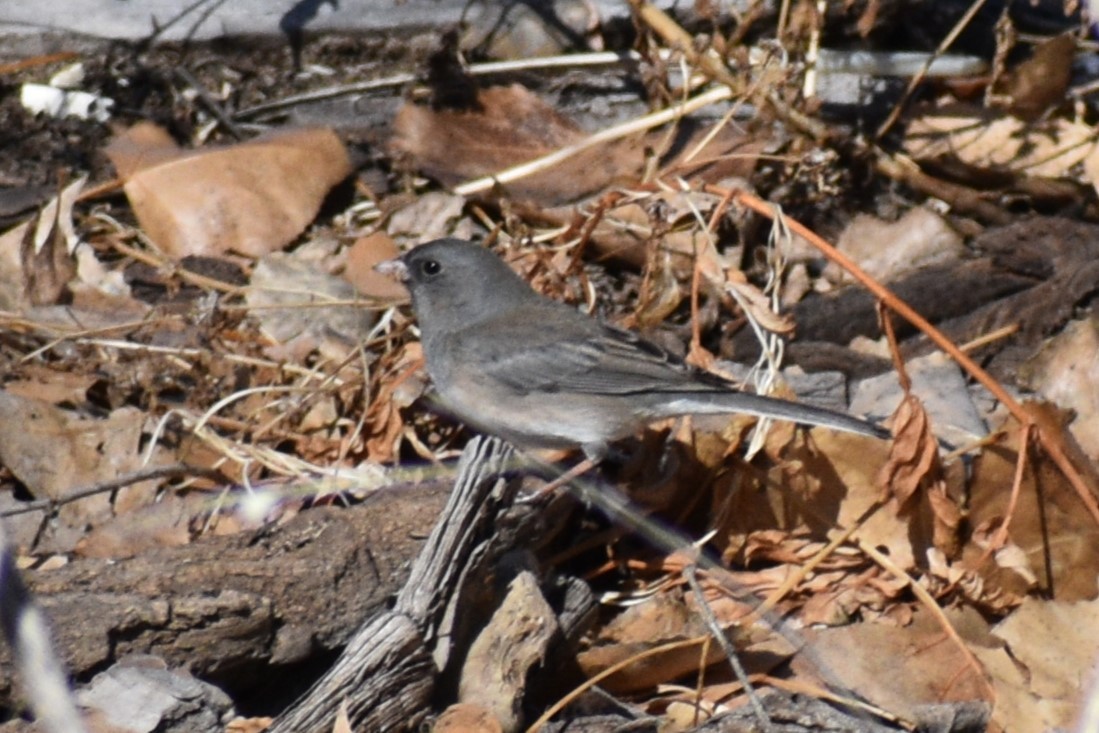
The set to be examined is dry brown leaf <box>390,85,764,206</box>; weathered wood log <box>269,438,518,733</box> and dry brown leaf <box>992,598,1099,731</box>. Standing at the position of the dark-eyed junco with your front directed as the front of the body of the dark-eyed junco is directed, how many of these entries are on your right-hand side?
1

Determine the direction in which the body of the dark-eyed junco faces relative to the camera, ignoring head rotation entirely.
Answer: to the viewer's left

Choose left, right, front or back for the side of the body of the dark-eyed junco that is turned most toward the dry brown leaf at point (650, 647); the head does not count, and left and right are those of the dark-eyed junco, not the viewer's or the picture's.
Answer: left

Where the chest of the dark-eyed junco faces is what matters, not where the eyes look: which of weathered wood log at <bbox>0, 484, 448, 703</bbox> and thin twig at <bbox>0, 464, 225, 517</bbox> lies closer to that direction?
the thin twig

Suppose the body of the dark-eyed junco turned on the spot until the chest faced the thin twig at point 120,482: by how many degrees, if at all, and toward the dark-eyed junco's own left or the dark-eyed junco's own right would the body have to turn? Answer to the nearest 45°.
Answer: approximately 45° to the dark-eyed junco's own left

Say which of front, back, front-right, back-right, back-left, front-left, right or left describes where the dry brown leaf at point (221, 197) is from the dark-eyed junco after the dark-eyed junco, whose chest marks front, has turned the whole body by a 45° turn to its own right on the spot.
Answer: front

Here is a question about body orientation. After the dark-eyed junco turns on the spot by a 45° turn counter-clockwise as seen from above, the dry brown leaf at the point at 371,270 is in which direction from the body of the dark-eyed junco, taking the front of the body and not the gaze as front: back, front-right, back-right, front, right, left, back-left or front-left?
right

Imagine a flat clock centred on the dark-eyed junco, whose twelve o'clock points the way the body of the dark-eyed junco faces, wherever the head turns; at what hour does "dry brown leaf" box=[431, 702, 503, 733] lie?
The dry brown leaf is roughly at 9 o'clock from the dark-eyed junco.

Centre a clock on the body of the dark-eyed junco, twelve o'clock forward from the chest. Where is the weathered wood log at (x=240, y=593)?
The weathered wood log is roughly at 10 o'clock from the dark-eyed junco.

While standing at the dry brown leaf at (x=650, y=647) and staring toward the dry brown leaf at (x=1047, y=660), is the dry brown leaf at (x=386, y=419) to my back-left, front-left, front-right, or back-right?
back-left

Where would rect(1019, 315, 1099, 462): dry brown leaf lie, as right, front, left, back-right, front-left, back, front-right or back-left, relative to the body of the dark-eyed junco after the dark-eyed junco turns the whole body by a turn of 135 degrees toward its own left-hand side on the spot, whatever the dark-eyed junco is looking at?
front-left

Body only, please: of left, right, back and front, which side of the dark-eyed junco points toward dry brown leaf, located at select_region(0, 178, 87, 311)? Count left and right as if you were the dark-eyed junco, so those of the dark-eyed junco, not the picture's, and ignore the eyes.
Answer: front

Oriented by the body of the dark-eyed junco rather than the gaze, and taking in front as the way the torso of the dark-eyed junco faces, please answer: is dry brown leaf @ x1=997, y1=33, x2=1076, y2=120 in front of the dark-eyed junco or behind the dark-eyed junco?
behind

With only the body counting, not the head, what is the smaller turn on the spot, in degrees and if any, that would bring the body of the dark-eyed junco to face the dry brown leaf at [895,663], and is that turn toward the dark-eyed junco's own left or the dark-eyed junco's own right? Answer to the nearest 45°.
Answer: approximately 135° to the dark-eyed junco's own left

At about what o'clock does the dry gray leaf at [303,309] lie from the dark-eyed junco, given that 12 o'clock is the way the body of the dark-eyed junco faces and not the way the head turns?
The dry gray leaf is roughly at 1 o'clock from the dark-eyed junco.

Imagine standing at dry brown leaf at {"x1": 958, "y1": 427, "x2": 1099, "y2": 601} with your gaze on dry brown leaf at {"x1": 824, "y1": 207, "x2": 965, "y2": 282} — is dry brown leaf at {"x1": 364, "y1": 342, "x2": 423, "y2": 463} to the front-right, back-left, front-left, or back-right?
front-left

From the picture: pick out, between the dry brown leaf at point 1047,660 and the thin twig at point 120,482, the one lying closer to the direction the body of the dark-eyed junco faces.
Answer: the thin twig
